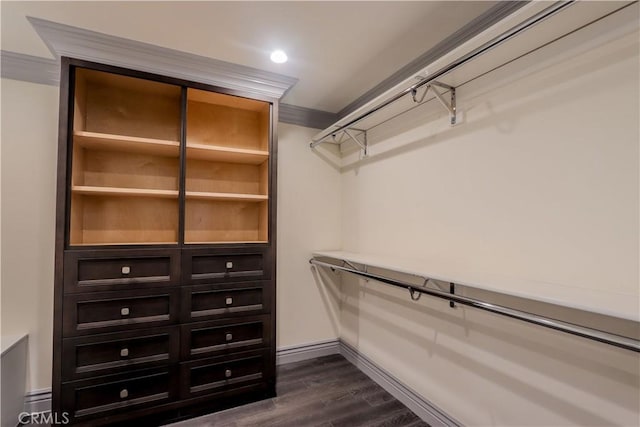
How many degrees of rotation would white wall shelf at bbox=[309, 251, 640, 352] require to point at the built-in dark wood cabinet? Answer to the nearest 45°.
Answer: approximately 45° to its right

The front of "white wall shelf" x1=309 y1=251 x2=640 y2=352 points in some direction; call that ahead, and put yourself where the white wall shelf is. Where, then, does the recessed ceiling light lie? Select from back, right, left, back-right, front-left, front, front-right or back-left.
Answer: front-right

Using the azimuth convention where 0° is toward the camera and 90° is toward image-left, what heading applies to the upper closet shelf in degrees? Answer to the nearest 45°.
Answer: approximately 45°

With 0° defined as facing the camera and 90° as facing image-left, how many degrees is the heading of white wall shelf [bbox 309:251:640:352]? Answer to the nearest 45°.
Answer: approximately 45°
